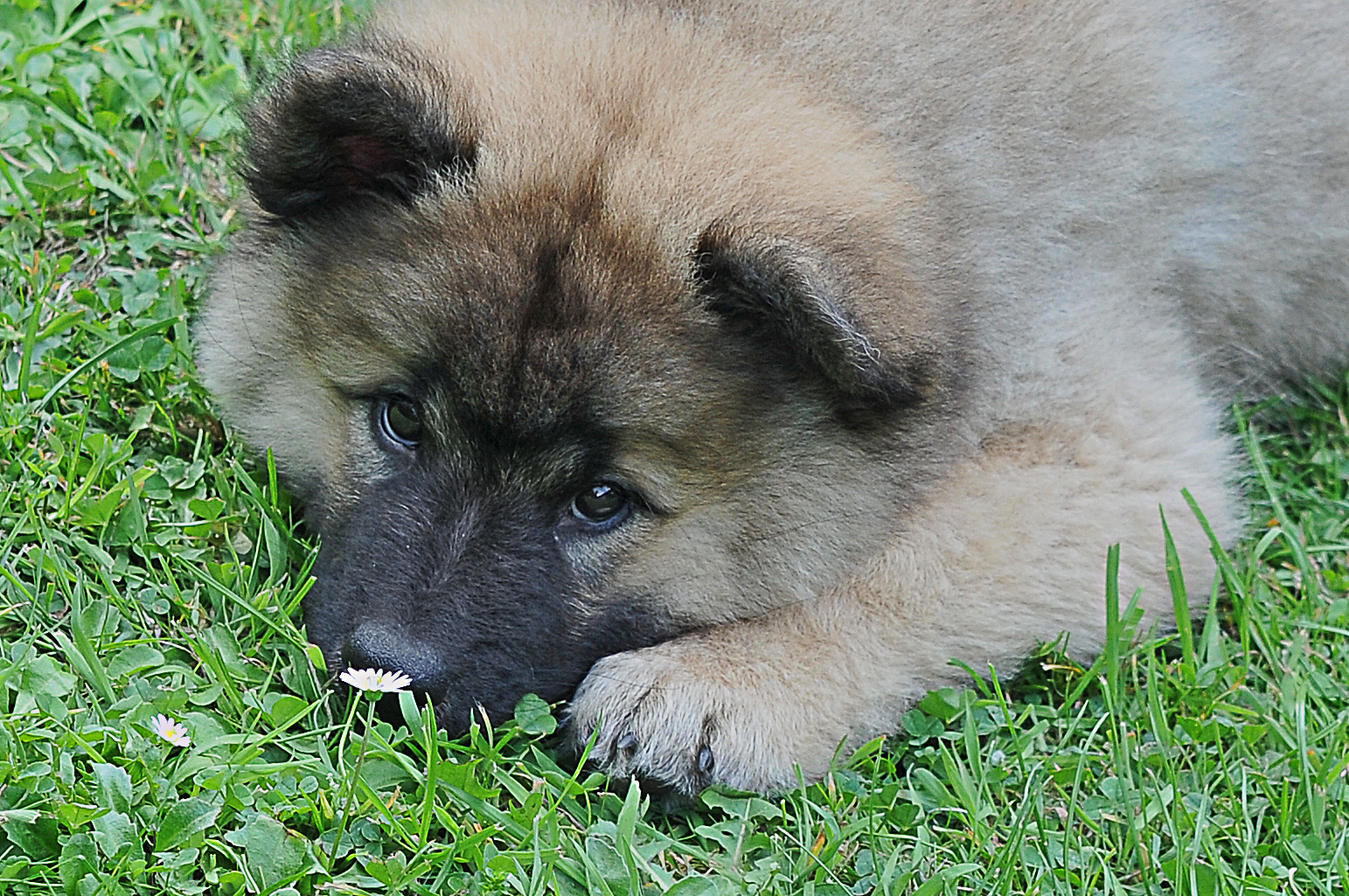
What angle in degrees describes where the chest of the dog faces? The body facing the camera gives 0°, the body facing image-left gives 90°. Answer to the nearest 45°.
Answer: approximately 45°

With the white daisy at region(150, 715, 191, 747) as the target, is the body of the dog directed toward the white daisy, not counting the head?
yes

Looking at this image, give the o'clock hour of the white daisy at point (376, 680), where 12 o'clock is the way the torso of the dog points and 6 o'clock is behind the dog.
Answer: The white daisy is roughly at 12 o'clock from the dog.

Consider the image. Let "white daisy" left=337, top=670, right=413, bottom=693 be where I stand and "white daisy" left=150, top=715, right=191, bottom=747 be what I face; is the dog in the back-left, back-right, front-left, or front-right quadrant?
back-right
